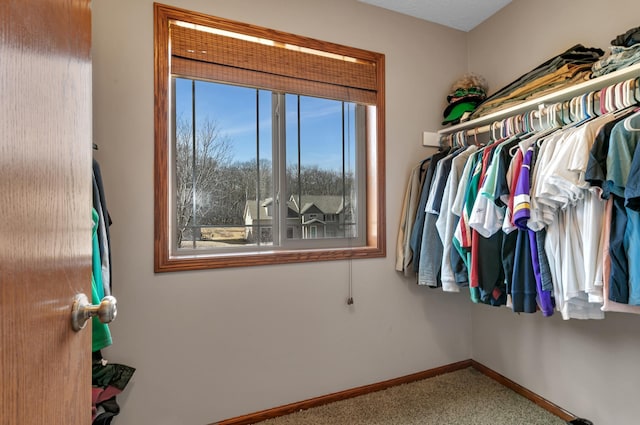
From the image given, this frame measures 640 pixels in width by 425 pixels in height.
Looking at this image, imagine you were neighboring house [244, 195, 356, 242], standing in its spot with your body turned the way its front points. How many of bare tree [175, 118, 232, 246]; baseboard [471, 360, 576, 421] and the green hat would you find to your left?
0

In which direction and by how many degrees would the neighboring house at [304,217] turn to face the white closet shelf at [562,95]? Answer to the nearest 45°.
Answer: approximately 45° to its left

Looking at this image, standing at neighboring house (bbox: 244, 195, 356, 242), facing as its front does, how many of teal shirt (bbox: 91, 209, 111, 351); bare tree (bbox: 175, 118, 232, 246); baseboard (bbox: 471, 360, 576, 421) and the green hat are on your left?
0

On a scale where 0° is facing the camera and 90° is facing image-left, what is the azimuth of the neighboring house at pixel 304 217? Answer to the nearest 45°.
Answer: approximately 0°

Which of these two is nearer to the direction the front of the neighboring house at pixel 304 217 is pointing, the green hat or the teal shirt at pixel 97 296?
the teal shirt

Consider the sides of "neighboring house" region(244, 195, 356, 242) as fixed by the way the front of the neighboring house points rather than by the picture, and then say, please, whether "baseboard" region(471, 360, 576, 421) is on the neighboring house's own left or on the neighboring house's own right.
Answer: on the neighboring house's own left

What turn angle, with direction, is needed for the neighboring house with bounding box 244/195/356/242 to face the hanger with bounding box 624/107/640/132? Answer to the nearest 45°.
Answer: approximately 45° to its left

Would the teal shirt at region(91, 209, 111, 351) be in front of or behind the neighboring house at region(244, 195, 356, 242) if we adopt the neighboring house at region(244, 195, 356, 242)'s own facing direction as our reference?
in front
